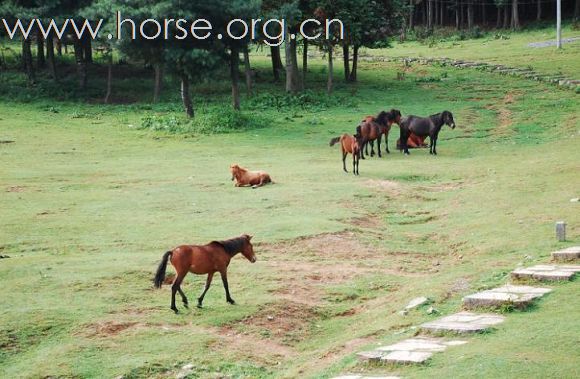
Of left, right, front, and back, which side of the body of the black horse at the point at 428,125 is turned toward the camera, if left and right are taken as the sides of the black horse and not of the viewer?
right

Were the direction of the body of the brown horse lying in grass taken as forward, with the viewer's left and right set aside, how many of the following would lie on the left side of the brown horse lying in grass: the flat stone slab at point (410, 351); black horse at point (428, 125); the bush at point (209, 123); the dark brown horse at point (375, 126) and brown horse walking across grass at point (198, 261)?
2

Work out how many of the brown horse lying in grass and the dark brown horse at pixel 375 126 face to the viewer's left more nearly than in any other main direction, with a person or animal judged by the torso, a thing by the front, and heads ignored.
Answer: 1

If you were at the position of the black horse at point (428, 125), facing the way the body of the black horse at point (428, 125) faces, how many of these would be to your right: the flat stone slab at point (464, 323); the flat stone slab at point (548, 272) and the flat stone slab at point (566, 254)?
3

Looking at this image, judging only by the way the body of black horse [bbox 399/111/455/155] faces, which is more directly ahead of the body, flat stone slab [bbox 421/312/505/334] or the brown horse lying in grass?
the flat stone slab

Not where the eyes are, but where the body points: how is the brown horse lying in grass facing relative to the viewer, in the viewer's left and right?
facing to the left of the viewer

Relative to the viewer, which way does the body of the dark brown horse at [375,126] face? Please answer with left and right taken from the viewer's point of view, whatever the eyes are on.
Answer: facing away from the viewer and to the right of the viewer

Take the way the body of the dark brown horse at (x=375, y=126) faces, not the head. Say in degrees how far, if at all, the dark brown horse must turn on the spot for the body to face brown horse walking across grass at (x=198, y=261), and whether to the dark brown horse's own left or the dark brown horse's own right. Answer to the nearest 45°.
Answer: approximately 135° to the dark brown horse's own right

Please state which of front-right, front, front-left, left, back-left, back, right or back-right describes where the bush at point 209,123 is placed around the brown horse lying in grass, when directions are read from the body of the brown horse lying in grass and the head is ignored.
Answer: right

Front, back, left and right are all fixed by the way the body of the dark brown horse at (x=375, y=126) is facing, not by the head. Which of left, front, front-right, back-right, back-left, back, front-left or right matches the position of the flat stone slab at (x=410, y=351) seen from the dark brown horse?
back-right

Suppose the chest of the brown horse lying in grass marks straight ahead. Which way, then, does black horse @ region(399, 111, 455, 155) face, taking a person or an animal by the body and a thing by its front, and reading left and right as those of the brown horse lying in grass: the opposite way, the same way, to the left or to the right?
the opposite way

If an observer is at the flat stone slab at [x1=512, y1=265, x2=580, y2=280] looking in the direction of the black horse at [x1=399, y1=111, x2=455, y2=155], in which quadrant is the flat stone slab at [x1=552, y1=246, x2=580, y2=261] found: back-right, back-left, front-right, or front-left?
front-right

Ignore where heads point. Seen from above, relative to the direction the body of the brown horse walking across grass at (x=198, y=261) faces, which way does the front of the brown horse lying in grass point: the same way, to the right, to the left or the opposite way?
the opposite way

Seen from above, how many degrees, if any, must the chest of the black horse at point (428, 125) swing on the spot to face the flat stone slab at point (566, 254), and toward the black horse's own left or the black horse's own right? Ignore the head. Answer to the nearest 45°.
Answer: approximately 90° to the black horse's own right

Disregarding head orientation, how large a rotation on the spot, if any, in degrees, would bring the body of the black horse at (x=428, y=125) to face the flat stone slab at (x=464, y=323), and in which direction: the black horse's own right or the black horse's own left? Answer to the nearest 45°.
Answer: approximately 90° to the black horse's own right

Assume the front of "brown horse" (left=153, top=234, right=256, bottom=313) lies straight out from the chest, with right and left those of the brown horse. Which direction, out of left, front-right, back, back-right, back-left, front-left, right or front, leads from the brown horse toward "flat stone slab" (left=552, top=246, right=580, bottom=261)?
front

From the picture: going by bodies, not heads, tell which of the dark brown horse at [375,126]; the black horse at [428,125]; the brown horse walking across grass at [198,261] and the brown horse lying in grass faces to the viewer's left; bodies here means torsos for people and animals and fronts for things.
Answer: the brown horse lying in grass
